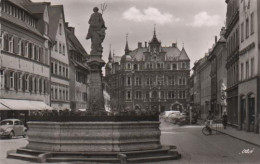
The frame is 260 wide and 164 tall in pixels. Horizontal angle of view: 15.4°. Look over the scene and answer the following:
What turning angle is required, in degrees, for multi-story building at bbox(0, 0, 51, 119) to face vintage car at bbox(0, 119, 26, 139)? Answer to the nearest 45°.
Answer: approximately 45° to its right

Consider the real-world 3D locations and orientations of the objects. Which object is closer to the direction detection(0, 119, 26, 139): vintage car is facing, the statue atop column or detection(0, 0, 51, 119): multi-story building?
the statue atop column

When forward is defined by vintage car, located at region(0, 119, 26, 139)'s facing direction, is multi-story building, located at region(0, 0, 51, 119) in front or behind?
behind

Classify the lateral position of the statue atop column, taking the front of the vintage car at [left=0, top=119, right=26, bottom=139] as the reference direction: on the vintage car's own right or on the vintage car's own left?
on the vintage car's own left

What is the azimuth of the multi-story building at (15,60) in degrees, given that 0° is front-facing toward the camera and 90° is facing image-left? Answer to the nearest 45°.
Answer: approximately 315°
